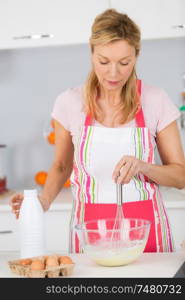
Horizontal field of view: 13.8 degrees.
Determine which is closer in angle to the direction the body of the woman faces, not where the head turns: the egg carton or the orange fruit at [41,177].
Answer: the egg carton

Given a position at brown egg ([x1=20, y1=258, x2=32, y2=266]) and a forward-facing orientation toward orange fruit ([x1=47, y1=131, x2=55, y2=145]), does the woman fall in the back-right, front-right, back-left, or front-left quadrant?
front-right

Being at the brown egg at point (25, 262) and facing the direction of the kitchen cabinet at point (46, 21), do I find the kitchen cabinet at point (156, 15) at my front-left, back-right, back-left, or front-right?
front-right

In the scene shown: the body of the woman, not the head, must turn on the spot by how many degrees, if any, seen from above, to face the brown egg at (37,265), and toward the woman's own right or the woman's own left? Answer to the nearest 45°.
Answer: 0° — they already face it

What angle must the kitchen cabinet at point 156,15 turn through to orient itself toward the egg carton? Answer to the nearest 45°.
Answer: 0° — it already faces it

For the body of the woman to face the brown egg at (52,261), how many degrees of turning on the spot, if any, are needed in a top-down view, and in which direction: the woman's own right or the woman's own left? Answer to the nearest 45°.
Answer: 0° — they already face it

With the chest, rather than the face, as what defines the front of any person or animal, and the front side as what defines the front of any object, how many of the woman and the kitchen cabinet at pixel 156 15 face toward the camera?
2

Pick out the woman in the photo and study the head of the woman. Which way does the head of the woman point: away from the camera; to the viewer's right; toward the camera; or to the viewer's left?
toward the camera

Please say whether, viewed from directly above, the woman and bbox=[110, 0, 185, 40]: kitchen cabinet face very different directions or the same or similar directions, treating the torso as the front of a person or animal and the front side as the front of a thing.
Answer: same or similar directions

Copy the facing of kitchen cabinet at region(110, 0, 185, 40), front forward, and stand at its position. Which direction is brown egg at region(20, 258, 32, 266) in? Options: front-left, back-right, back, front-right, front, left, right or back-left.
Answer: front

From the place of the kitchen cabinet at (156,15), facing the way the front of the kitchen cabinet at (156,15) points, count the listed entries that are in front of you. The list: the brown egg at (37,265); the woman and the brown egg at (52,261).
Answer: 3

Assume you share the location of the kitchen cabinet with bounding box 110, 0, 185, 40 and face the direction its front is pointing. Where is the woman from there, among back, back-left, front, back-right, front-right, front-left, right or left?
front

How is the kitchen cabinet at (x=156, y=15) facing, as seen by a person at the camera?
facing the viewer

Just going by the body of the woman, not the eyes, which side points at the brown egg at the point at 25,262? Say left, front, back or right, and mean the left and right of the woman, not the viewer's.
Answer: front
